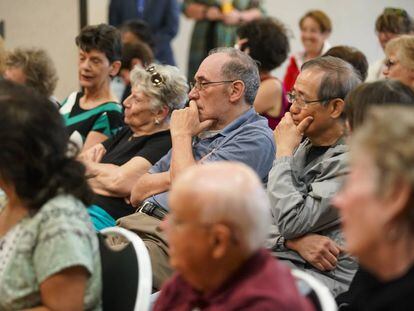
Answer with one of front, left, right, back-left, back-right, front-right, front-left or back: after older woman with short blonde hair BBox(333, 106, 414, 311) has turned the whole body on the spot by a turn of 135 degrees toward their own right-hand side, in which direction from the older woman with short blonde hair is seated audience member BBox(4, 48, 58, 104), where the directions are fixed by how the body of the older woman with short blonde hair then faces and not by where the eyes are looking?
left

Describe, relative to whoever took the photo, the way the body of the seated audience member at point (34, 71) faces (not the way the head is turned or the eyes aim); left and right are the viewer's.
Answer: facing to the left of the viewer

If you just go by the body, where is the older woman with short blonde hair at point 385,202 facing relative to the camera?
to the viewer's left

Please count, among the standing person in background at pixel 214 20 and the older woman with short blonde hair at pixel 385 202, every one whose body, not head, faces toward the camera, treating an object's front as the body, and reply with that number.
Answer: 1

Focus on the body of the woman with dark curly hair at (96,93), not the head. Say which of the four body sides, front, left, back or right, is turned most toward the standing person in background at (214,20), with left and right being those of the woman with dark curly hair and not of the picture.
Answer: back

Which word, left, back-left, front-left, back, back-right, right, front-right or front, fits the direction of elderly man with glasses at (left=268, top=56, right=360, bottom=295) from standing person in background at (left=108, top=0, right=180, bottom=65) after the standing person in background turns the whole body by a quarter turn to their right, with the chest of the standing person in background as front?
left

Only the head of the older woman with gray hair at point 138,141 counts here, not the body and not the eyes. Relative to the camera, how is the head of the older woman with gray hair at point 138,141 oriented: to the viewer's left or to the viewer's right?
to the viewer's left

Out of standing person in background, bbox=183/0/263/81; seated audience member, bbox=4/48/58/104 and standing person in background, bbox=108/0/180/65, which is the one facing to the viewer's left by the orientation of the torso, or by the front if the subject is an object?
the seated audience member

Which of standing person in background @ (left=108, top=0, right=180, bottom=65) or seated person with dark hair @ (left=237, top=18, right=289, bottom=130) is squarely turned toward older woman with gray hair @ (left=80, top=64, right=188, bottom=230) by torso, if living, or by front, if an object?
standing person in background @ (left=108, top=0, right=180, bottom=65)

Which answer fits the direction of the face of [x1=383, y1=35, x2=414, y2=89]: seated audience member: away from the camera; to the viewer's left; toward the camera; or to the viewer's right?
to the viewer's left

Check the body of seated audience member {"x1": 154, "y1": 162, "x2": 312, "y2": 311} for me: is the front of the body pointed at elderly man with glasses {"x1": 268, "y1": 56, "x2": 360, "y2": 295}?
no

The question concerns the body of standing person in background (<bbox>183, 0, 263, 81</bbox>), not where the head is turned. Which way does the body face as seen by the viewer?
toward the camera

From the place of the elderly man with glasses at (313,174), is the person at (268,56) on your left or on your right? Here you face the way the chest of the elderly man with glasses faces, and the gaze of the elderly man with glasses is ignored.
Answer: on your right

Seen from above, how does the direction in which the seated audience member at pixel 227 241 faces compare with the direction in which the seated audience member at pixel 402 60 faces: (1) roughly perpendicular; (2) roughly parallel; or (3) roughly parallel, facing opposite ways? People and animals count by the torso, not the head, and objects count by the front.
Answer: roughly parallel

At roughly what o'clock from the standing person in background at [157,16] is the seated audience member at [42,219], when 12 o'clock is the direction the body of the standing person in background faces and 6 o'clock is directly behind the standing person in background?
The seated audience member is roughly at 12 o'clock from the standing person in background.

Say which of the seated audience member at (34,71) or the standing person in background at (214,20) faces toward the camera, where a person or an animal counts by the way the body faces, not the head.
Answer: the standing person in background
